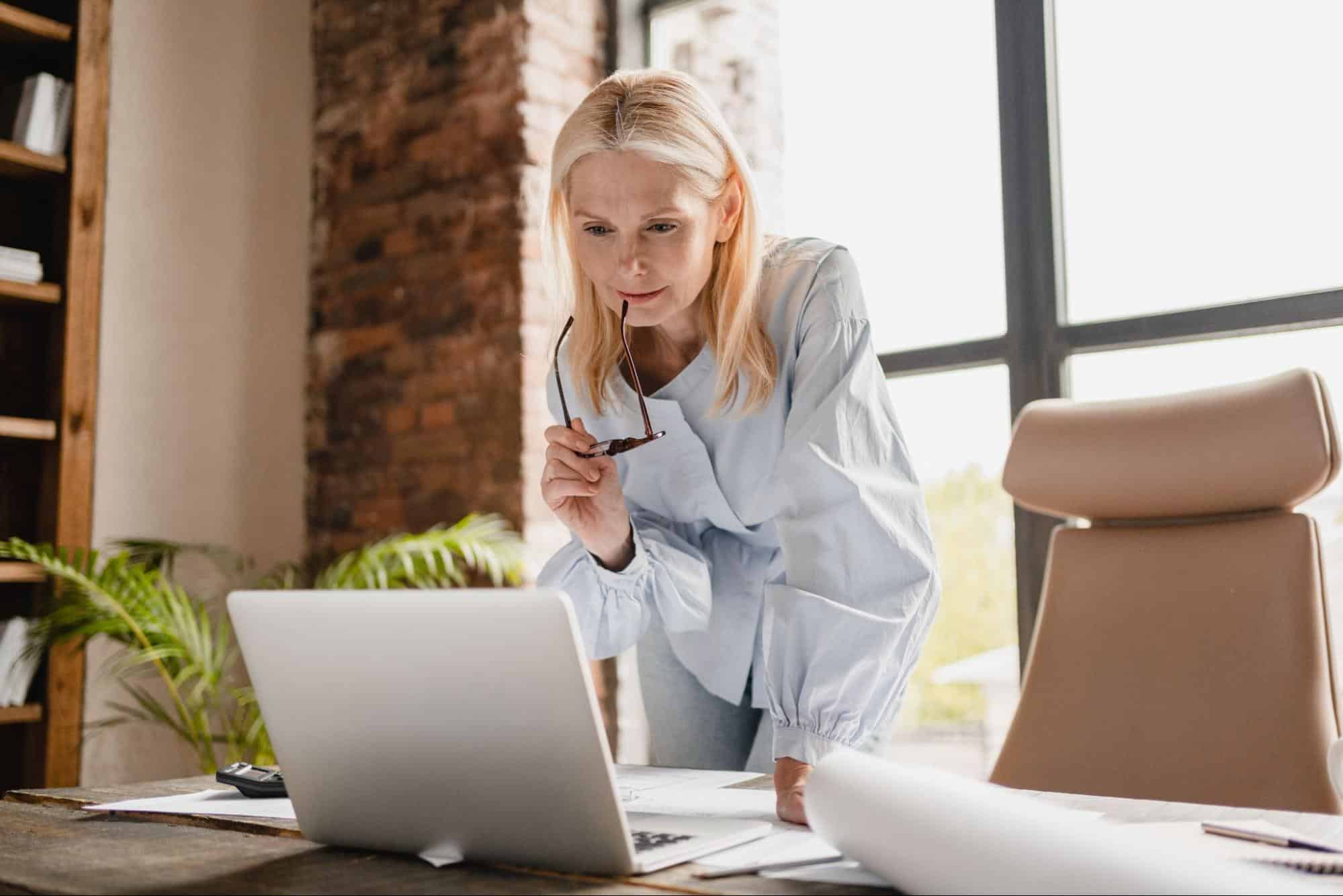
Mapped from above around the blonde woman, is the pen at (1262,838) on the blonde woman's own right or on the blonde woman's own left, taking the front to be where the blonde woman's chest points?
on the blonde woman's own left

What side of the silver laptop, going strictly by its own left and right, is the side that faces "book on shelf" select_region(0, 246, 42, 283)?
left

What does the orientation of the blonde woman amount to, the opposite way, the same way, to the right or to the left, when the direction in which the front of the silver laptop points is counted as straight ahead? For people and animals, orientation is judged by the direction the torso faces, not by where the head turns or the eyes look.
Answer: the opposite way

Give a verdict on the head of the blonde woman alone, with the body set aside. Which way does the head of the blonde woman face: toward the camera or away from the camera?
toward the camera

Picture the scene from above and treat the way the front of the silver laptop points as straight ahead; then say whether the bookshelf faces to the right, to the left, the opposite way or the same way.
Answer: to the right

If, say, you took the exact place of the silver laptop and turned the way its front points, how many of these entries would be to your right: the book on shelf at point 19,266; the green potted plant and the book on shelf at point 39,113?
0

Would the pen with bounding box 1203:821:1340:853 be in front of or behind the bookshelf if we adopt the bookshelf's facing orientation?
in front

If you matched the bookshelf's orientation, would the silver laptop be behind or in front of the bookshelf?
in front

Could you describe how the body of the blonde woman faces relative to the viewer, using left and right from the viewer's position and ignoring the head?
facing the viewer and to the left of the viewer

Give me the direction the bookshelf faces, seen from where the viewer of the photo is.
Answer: facing the viewer and to the right of the viewer

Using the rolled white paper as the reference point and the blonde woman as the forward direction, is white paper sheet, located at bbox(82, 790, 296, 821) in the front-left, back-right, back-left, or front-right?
front-left

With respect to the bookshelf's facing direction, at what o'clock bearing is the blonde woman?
The blonde woman is roughly at 1 o'clock from the bookshelf.

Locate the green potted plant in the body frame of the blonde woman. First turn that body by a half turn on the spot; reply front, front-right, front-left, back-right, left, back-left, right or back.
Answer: left

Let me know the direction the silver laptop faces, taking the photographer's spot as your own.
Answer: facing away from the viewer and to the right of the viewer
